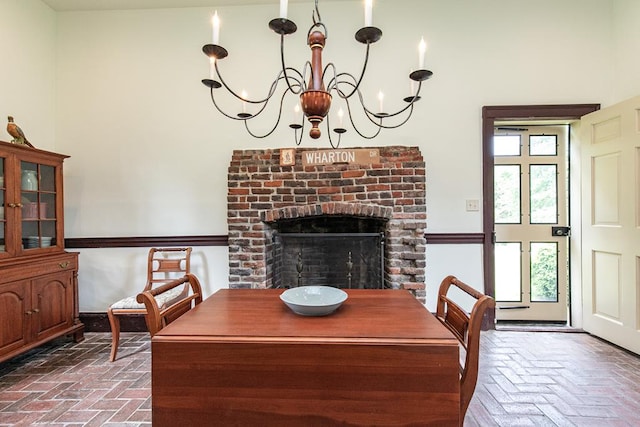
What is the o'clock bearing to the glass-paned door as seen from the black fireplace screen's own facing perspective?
The glass-paned door is roughly at 9 o'clock from the black fireplace screen.

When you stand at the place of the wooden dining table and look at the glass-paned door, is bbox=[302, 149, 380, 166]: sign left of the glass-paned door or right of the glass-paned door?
left

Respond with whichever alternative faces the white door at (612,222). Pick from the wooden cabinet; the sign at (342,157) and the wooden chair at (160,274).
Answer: the wooden cabinet

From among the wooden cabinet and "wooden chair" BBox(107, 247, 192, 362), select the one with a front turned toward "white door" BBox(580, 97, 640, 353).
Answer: the wooden cabinet

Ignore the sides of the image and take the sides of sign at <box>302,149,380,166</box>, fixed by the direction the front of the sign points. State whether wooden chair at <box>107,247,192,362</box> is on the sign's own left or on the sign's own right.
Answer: on the sign's own right

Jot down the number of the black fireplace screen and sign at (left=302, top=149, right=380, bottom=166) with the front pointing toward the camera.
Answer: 2

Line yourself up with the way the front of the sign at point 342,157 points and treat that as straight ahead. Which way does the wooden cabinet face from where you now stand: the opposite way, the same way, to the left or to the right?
to the left
